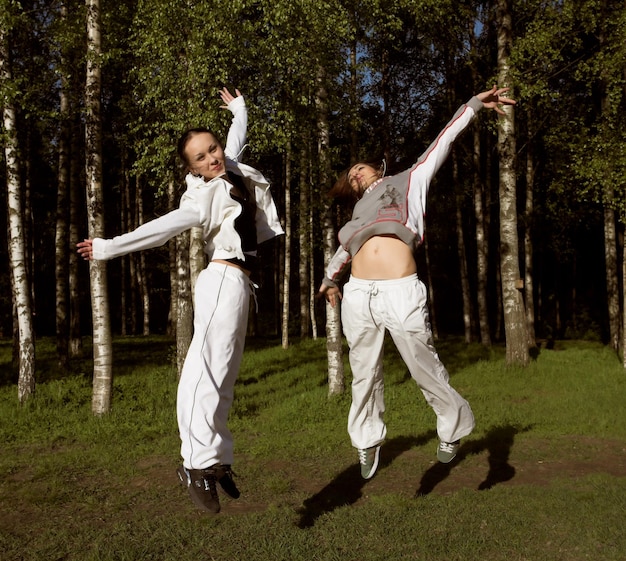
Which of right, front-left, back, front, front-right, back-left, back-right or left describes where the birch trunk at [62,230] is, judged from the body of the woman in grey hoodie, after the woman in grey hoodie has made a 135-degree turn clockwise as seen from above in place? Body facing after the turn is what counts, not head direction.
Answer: front

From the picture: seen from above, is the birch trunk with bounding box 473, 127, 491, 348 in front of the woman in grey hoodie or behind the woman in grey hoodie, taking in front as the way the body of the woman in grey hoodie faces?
behind

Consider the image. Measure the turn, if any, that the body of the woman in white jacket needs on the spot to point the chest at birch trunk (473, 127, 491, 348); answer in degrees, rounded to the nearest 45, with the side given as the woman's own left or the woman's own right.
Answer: approximately 90° to the woman's own left

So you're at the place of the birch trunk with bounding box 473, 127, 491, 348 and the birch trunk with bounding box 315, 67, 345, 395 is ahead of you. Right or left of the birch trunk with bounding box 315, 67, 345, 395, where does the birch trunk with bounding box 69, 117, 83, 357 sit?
right

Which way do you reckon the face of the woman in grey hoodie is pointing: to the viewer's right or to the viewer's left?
to the viewer's left

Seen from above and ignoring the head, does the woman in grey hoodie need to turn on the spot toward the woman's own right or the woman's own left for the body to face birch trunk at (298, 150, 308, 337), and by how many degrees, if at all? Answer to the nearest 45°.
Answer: approximately 180°

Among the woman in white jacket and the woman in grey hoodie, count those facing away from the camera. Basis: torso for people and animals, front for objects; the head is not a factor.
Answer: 0

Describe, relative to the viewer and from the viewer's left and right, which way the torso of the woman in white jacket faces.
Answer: facing the viewer and to the right of the viewer

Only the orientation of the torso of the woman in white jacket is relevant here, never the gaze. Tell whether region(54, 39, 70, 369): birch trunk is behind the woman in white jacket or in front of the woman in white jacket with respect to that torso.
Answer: behind
